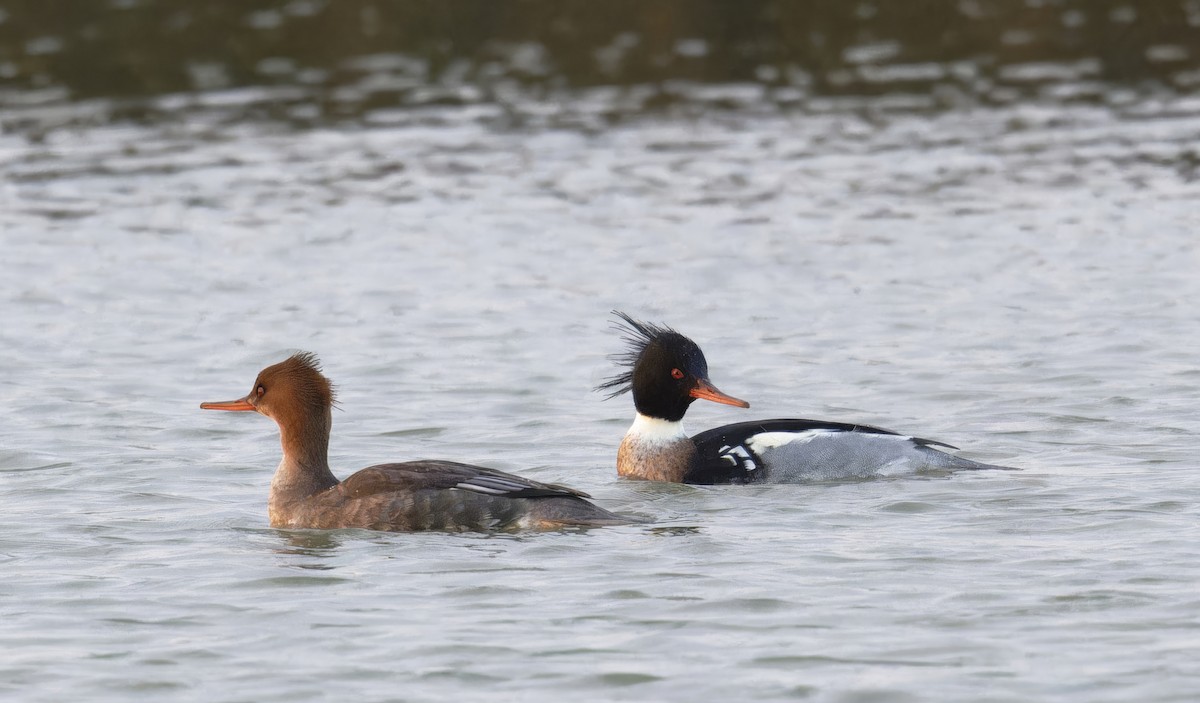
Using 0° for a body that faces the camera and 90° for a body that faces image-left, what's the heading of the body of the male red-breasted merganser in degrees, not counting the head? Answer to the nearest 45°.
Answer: approximately 90°

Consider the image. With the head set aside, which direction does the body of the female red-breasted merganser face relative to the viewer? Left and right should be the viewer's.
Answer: facing to the left of the viewer
